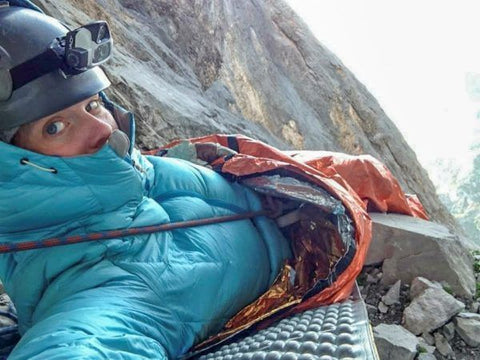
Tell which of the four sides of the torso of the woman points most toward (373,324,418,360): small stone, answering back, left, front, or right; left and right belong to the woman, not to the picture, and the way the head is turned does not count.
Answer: left

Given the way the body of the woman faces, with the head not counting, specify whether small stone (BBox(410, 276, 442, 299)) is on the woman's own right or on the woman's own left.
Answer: on the woman's own left

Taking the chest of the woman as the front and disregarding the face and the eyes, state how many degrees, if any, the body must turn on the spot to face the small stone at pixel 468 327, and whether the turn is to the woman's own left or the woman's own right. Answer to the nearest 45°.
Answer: approximately 90° to the woman's own left

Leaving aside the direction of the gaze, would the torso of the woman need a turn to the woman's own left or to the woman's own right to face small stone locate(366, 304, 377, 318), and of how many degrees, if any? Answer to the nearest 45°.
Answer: approximately 90° to the woman's own left

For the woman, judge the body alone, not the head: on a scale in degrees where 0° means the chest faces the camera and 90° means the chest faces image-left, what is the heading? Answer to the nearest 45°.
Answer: approximately 315°

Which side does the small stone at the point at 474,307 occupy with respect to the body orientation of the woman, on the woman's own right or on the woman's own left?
on the woman's own left

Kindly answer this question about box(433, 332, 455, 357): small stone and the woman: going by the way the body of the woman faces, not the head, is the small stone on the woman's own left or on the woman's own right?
on the woman's own left

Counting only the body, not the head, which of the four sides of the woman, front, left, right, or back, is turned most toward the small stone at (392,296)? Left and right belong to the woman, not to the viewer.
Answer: left
